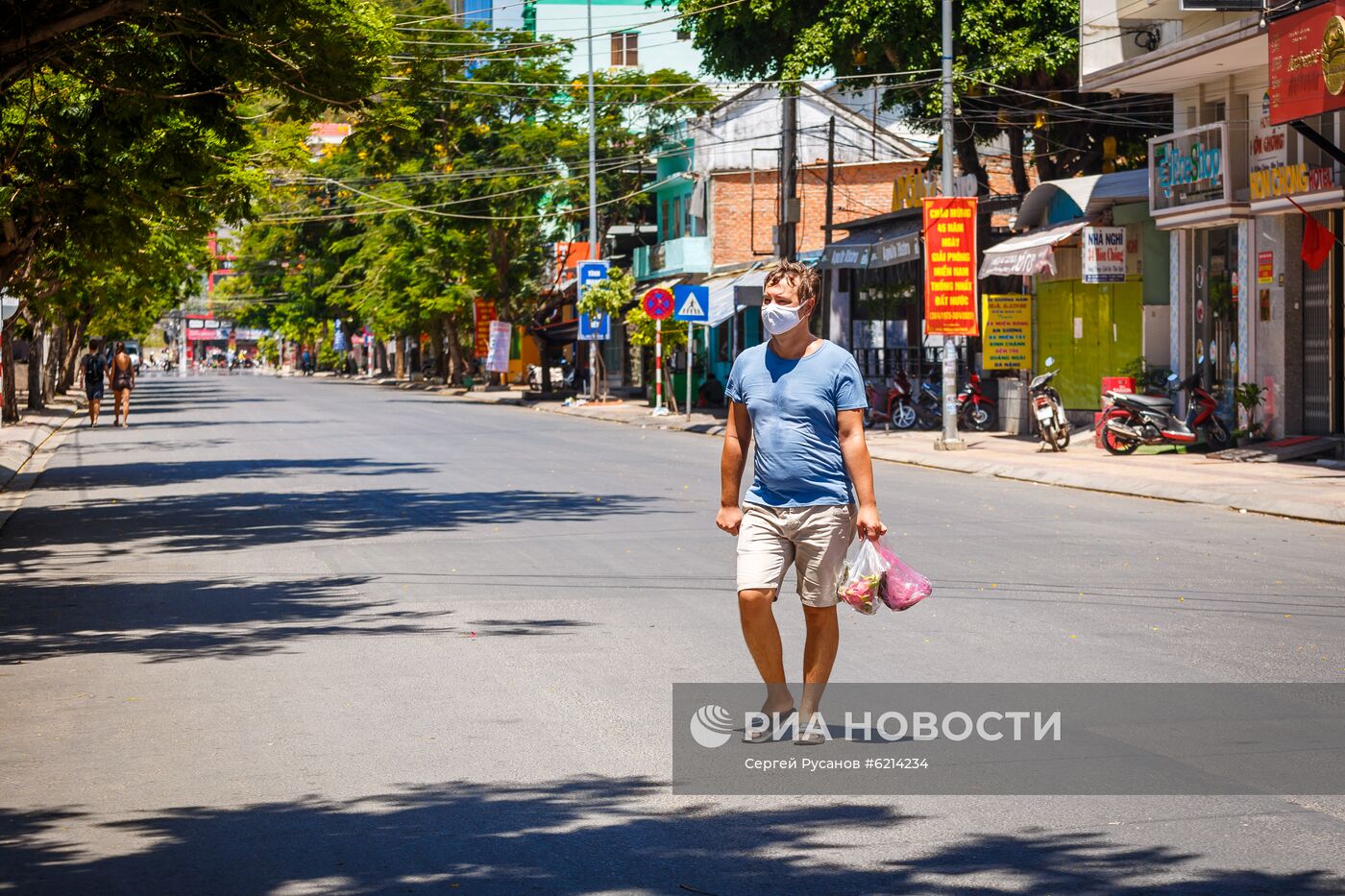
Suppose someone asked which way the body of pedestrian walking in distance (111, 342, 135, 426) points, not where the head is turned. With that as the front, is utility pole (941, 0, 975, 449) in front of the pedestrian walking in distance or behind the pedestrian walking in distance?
behind

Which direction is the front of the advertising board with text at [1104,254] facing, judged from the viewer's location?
facing the viewer

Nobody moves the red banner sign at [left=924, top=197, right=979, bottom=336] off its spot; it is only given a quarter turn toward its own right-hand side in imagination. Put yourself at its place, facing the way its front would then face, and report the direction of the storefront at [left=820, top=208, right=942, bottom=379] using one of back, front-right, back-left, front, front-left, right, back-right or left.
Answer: right

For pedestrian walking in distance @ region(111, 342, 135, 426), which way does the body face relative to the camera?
away from the camera

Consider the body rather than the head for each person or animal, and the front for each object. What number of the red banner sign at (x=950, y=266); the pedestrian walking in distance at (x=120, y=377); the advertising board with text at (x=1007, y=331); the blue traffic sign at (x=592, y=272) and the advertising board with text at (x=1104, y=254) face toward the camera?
4

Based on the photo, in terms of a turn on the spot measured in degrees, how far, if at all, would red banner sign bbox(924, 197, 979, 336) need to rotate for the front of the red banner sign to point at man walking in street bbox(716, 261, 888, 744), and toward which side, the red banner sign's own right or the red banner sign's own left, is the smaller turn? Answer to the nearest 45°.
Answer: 0° — it already faces them

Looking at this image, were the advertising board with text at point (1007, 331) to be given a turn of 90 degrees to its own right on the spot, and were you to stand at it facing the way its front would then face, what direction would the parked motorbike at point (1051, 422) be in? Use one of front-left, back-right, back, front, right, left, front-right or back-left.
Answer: left

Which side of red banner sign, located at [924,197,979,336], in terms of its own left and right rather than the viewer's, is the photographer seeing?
front

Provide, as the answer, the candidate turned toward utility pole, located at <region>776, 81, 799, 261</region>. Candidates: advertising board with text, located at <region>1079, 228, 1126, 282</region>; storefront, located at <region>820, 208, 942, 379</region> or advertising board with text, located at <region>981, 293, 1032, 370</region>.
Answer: the storefront

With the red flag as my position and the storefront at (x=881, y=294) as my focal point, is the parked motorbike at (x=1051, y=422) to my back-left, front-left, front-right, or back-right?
front-left

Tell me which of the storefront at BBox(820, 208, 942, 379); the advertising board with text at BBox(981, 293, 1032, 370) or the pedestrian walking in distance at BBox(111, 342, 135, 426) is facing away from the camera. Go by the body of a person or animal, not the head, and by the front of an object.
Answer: the pedestrian walking in distance

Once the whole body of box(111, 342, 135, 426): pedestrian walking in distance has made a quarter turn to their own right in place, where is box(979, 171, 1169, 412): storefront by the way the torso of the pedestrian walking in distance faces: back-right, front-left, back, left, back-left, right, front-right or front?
front-right

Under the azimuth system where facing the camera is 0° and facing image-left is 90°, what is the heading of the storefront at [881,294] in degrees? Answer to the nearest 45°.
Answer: approximately 45°

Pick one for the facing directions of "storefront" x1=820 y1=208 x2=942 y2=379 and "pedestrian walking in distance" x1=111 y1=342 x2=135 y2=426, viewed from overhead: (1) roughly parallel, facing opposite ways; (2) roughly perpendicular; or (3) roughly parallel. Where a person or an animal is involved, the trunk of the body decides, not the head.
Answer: roughly perpendicular

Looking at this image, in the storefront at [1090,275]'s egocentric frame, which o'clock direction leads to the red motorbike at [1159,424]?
The red motorbike is roughly at 10 o'clock from the storefront.

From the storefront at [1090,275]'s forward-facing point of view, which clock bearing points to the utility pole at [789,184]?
The utility pole is roughly at 3 o'clock from the storefront.

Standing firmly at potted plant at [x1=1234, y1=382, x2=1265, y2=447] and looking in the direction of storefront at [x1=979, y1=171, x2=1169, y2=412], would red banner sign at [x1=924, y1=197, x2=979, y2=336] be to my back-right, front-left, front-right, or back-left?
front-left
